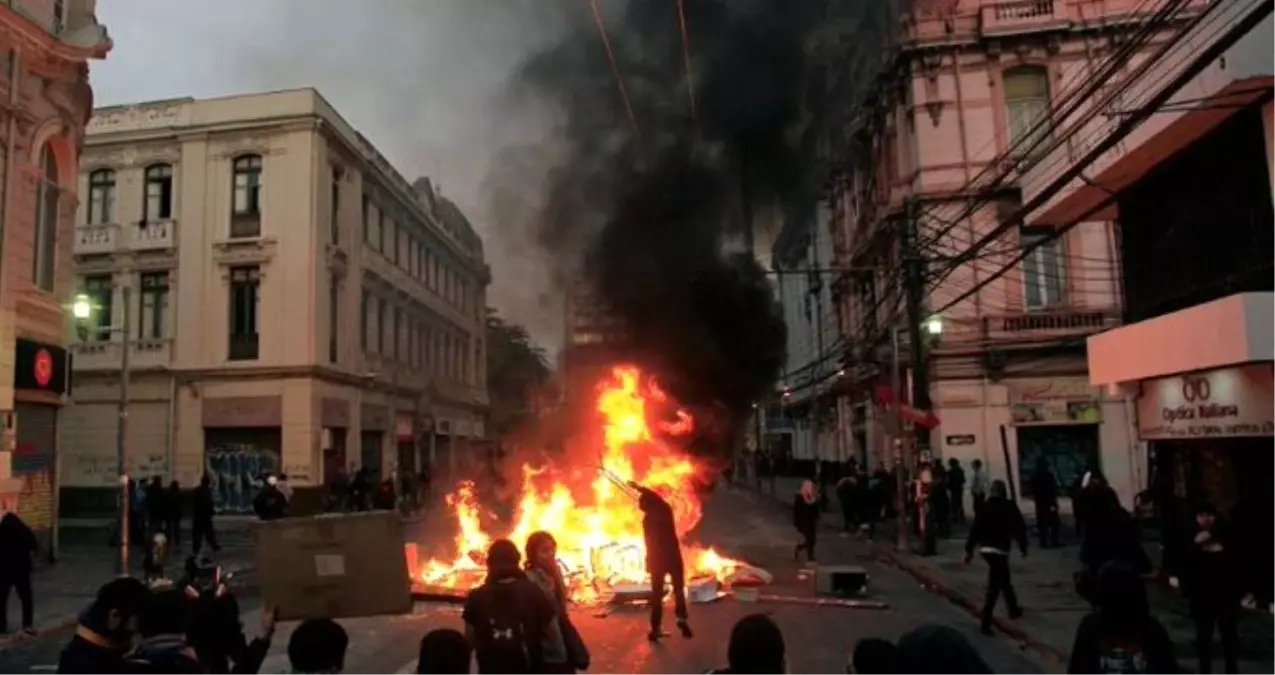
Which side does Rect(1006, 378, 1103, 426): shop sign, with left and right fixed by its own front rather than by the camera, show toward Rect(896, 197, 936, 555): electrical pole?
front

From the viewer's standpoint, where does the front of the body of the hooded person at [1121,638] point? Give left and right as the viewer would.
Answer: facing away from the viewer

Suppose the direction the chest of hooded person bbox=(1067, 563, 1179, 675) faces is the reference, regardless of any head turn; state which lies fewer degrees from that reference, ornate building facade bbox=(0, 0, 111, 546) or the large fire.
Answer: the large fire

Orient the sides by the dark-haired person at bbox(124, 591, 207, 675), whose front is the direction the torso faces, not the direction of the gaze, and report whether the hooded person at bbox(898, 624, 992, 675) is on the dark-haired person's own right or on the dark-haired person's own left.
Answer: on the dark-haired person's own right

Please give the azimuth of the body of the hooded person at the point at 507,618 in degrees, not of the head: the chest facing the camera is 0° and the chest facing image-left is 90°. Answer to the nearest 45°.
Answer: approximately 180°

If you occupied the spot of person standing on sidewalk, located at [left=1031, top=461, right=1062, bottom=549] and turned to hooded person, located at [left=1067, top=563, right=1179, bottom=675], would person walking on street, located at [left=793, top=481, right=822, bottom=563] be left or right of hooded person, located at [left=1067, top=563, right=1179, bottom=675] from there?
right

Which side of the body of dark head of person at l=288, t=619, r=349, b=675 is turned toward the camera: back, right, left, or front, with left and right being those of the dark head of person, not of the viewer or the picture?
back

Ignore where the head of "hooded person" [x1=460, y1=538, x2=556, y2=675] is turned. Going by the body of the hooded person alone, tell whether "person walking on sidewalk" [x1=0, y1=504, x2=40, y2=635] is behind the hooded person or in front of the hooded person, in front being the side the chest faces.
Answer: in front

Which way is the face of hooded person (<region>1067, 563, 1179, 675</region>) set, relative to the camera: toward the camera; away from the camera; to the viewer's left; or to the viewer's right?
away from the camera

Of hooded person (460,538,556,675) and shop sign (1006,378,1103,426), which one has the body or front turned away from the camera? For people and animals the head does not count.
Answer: the hooded person

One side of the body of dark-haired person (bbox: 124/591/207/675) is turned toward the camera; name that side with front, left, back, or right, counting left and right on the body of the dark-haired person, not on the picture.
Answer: back

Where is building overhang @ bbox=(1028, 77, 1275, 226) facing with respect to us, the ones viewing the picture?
facing to the left of the viewer
